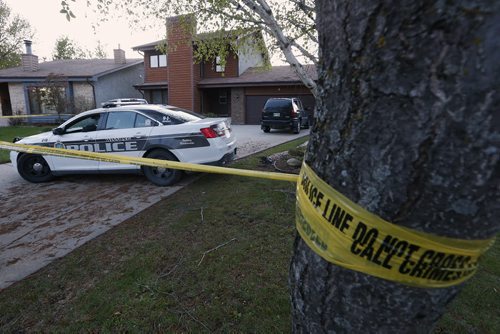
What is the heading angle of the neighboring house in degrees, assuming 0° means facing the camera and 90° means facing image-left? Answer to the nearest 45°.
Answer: approximately 0°

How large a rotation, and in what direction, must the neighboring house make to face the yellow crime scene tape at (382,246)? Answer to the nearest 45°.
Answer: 0° — it already faces it

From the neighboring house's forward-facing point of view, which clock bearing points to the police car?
The police car is roughly at 12 o'clock from the neighboring house.
